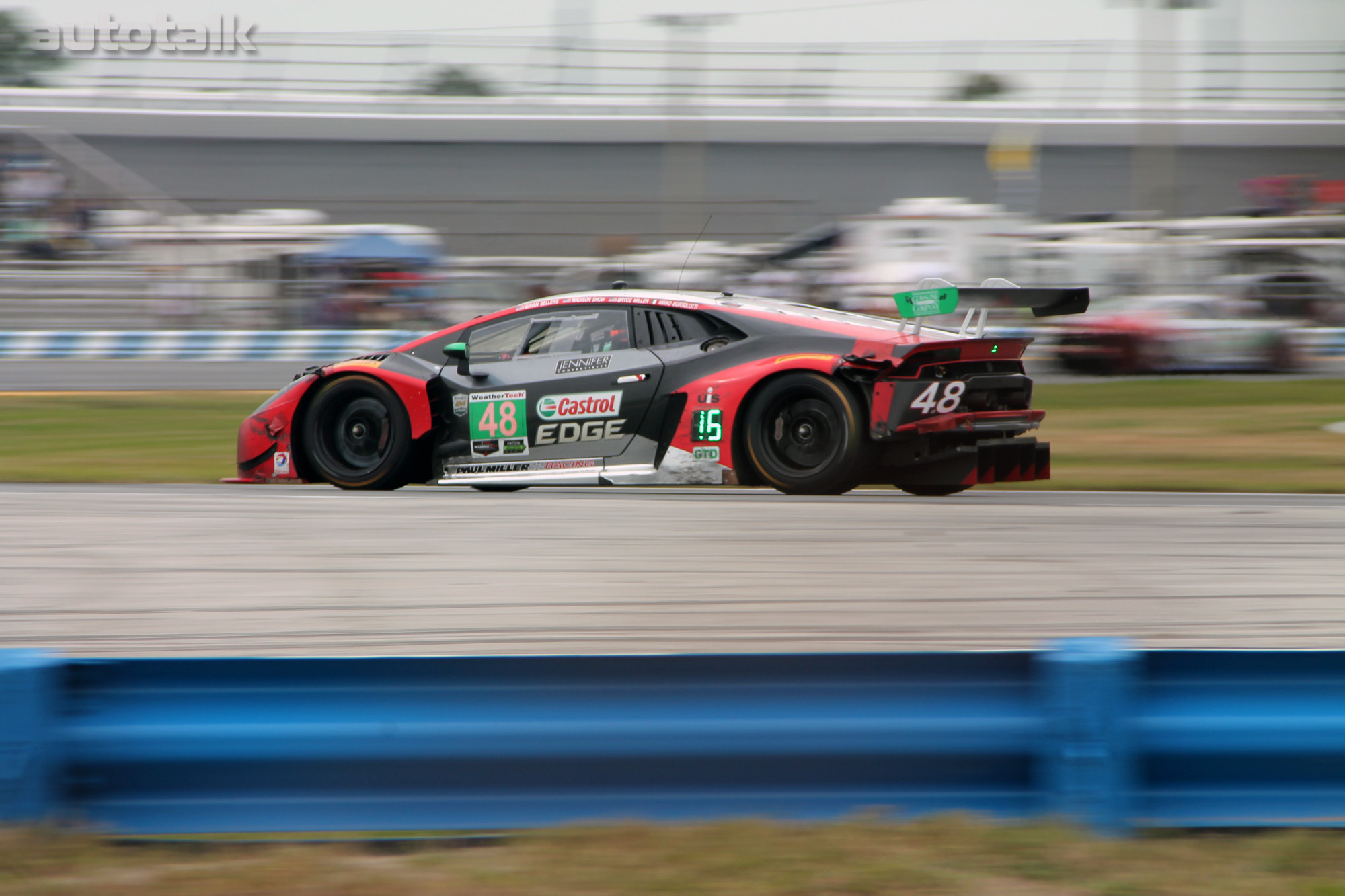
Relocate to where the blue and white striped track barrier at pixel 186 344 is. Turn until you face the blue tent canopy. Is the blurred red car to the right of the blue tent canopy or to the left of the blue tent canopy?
right

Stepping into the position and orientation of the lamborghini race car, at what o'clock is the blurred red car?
The blurred red car is roughly at 4 o'clock from the lamborghini race car.

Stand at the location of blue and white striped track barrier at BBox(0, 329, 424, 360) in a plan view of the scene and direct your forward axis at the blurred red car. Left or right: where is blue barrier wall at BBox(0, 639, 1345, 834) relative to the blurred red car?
right

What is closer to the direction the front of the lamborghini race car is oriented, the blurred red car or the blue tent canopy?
the blue tent canopy

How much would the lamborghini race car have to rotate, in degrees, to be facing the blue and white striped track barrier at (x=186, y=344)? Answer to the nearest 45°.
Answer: approximately 45° to its right

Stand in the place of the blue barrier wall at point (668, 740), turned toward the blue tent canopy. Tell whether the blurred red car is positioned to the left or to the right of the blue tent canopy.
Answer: right

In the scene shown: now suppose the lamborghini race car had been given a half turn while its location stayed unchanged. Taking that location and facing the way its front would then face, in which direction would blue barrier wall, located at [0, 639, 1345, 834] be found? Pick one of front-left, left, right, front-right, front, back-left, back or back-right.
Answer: right

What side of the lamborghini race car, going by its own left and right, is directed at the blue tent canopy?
right

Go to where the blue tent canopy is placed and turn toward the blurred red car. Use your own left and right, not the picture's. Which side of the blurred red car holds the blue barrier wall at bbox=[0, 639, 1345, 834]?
right

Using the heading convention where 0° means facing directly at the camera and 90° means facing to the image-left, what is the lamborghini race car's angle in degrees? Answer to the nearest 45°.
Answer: approximately 90°
